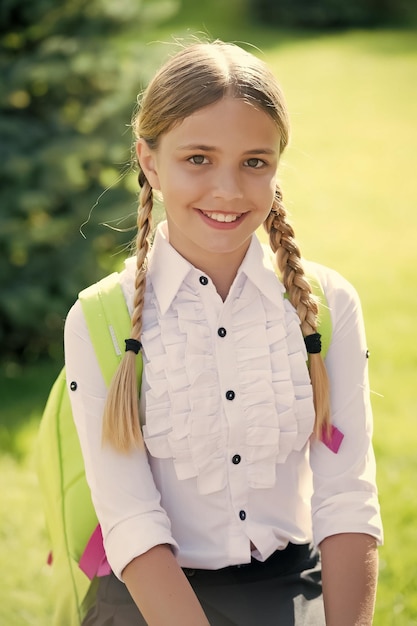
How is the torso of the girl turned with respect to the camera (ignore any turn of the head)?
toward the camera

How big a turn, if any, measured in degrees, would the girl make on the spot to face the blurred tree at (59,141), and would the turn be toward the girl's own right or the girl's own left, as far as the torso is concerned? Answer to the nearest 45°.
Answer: approximately 180°

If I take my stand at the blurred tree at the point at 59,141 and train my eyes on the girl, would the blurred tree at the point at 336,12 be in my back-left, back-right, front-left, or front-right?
back-left

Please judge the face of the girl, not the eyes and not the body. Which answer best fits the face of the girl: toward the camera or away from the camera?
toward the camera

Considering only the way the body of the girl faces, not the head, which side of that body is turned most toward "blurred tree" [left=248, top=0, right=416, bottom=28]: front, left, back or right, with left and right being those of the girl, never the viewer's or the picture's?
back

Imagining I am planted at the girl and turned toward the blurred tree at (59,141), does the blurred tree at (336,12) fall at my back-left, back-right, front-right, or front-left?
front-right
